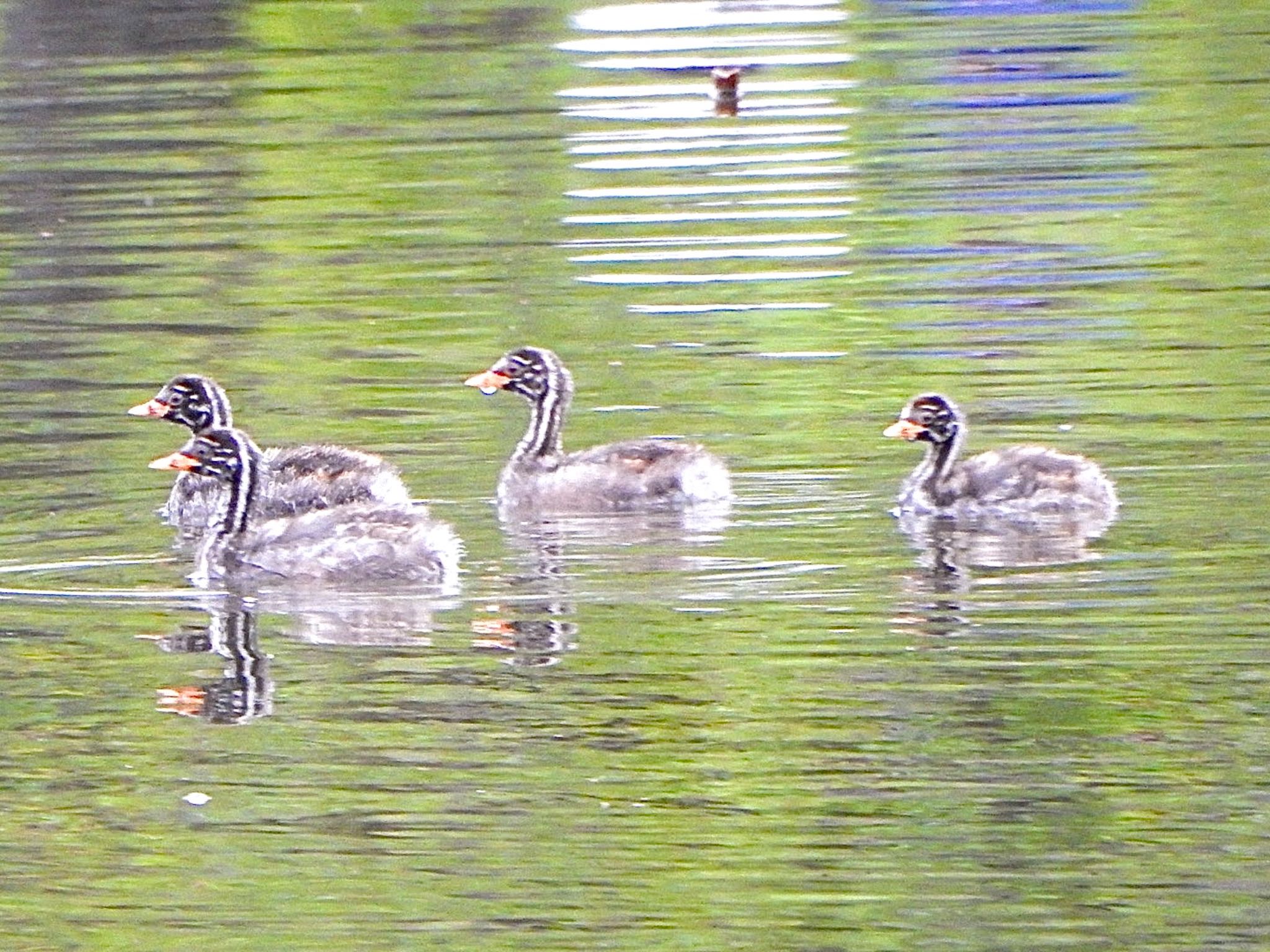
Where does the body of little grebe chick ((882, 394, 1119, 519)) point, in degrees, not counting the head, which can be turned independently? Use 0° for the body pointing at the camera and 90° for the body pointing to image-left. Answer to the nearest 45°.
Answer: approximately 90°
